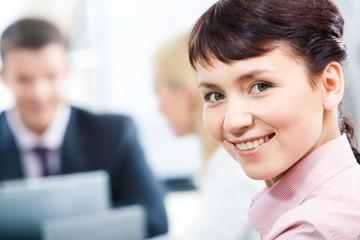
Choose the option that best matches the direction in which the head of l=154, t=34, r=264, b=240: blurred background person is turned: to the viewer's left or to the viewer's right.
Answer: to the viewer's left

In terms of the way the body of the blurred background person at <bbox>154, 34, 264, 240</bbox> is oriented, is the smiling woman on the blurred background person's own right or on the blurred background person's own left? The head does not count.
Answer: on the blurred background person's own left

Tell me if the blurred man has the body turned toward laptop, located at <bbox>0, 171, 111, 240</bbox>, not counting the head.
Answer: yes

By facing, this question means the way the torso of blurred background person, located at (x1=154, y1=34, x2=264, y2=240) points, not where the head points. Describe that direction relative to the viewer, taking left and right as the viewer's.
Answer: facing to the left of the viewer

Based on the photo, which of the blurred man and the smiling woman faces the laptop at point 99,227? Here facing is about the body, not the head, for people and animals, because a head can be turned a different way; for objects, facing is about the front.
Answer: the blurred man

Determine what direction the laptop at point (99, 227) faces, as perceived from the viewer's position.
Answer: facing away from the viewer and to the left of the viewer

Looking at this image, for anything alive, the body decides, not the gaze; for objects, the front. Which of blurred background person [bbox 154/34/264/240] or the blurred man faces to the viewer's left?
the blurred background person
